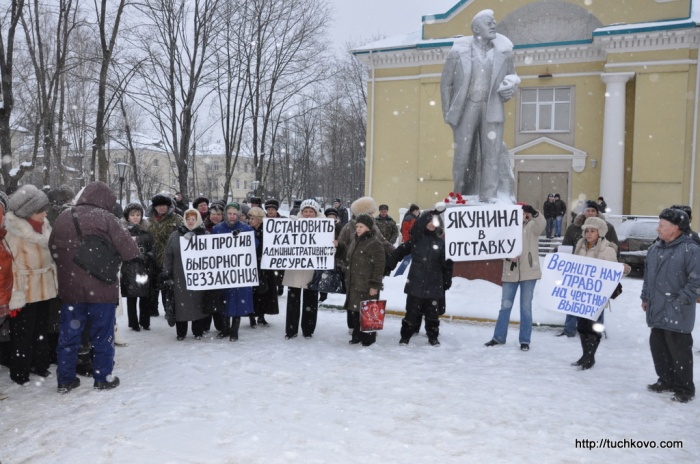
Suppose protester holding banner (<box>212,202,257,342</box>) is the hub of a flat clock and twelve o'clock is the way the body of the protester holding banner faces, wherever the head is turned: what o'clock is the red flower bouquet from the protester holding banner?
The red flower bouquet is roughly at 8 o'clock from the protester holding banner.

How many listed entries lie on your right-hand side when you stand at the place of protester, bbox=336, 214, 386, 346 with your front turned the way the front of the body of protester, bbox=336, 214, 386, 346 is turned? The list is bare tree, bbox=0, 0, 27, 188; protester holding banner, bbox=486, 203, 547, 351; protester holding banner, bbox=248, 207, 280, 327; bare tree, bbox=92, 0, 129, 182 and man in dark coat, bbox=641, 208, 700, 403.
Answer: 3

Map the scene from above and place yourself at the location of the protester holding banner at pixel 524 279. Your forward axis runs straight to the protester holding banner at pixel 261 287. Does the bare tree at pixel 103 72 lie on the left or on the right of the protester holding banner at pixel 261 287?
right

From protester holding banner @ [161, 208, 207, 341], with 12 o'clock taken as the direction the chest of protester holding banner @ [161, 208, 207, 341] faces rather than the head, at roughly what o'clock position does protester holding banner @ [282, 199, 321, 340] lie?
protester holding banner @ [282, 199, 321, 340] is roughly at 9 o'clock from protester holding banner @ [161, 208, 207, 341].

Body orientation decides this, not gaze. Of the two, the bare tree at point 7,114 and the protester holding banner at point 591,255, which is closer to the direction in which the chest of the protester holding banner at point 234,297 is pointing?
the protester holding banner

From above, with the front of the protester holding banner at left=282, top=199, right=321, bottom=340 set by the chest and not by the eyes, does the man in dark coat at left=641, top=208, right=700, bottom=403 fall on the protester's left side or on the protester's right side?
on the protester's left side
